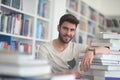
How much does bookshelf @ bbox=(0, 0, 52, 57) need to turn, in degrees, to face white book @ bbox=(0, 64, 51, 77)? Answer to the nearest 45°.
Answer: approximately 45° to its right

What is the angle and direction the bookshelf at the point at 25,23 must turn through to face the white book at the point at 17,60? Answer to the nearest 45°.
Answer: approximately 45° to its right

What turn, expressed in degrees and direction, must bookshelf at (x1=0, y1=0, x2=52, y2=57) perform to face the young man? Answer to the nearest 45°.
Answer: approximately 45° to its right

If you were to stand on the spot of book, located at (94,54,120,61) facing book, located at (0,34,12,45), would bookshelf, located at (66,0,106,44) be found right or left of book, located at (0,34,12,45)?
right

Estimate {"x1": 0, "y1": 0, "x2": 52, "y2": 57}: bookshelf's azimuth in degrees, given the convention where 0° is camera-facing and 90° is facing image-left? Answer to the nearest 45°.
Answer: approximately 315°

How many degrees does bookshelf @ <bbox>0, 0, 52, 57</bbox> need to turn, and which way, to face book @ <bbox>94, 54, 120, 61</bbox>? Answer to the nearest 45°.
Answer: approximately 45° to its right

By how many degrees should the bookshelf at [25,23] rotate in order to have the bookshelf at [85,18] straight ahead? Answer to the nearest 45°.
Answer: approximately 90° to its left
